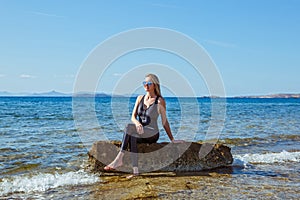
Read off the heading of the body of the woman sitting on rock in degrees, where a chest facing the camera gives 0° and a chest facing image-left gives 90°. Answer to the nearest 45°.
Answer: approximately 45°
